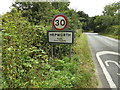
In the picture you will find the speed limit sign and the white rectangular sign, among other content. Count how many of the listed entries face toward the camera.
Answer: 2

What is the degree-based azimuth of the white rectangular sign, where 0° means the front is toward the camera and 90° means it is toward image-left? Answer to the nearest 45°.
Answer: approximately 0°
